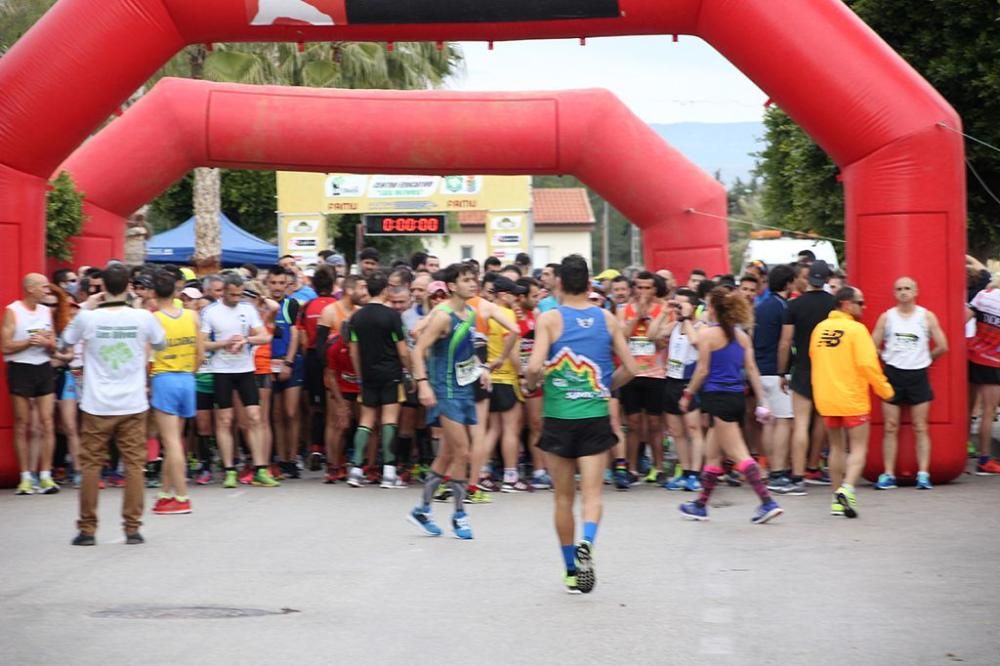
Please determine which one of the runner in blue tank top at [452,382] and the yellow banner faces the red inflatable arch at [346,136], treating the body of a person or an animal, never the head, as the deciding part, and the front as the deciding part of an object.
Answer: the yellow banner

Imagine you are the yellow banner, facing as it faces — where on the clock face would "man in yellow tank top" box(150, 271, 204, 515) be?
The man in yellow tank top is roughly at 12 o'clock from the yellow banner.

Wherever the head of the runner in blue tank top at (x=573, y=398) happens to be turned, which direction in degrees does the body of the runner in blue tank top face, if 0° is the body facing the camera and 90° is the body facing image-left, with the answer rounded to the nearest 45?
approximately 180°

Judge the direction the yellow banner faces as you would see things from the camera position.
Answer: facing the viewer

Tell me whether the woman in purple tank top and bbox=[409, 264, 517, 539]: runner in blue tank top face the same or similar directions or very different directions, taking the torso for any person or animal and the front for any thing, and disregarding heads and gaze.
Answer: very different directions

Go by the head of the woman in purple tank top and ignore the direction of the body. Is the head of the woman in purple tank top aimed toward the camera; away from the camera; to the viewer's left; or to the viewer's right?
away from the camera

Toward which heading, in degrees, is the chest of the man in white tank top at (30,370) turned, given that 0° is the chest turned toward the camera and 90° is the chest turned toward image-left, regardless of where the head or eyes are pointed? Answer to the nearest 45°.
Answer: approximately 315°

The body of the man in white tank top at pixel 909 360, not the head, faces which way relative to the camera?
toward the camera
